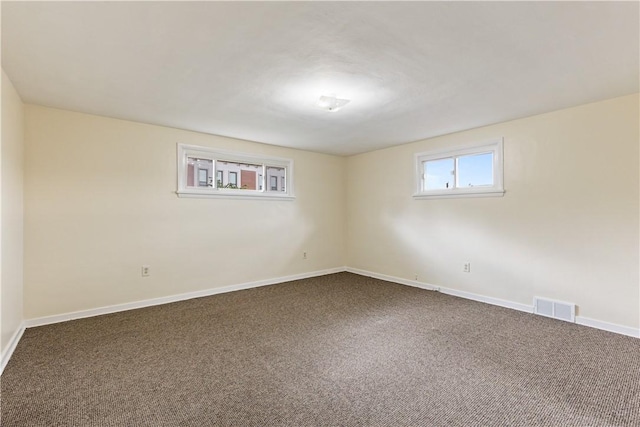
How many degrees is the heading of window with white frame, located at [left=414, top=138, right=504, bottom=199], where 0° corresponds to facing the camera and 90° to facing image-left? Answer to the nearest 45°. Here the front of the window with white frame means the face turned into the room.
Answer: approximately 45°

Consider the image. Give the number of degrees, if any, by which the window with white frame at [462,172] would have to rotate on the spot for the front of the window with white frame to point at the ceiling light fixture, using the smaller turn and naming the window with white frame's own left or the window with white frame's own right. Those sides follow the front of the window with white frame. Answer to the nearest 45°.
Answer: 0° — it already faces it
